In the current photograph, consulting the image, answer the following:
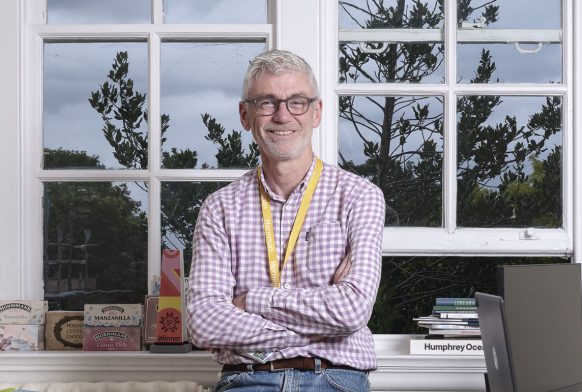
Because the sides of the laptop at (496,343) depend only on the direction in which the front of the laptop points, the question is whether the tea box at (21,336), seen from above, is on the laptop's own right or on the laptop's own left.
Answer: on the laptop's own left

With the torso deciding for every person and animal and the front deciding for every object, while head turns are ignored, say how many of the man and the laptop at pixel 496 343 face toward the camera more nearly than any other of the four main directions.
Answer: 1

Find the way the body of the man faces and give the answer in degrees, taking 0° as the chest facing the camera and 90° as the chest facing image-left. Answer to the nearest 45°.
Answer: approximately 0°

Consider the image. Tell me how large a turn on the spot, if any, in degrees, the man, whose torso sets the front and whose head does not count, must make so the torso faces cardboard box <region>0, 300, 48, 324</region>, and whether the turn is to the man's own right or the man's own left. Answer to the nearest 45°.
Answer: approximately 135° to the man's own right

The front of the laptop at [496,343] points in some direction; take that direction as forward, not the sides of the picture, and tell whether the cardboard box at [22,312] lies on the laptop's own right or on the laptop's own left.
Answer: on the laptop's own left
